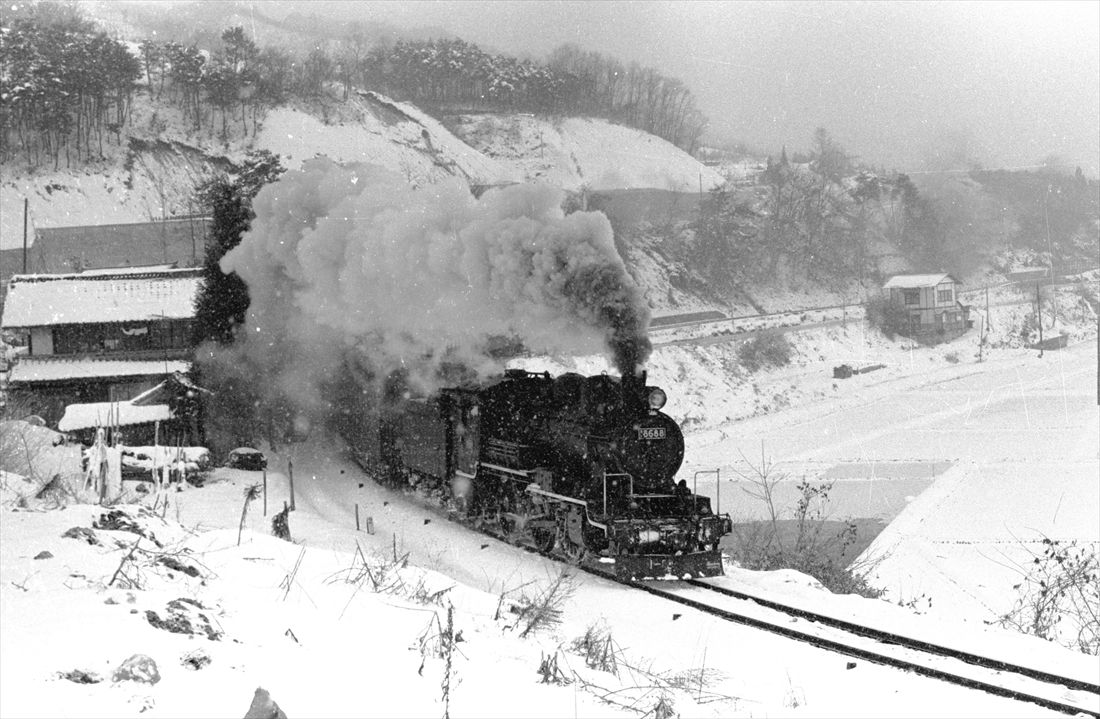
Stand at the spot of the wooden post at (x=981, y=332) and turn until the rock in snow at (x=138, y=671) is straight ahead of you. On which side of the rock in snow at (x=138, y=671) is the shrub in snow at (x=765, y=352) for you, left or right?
right

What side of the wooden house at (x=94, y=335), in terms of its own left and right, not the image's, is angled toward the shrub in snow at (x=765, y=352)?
left

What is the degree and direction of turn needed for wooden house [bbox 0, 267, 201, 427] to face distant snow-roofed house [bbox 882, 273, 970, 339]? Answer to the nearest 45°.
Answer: approximately 90° to its left

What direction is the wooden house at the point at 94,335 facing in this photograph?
toward the camera

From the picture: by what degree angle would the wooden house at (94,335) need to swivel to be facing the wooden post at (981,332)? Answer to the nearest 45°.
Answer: approximately 90° to its left

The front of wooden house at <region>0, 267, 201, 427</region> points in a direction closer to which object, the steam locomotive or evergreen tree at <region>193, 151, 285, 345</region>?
the steam locomotive

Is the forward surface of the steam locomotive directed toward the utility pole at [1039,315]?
no

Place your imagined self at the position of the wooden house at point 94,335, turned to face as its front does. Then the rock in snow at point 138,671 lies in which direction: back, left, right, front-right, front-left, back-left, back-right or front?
front

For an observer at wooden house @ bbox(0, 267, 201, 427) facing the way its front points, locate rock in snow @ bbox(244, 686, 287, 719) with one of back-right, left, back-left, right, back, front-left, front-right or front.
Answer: front

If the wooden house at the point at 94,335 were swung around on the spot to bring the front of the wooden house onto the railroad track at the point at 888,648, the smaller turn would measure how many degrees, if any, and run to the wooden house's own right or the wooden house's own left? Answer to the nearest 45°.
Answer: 0° — it already faces it

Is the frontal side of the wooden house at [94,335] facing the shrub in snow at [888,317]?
no

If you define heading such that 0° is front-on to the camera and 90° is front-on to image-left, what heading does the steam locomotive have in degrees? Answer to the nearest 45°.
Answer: approximately 315°

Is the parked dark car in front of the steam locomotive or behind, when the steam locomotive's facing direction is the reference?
behind

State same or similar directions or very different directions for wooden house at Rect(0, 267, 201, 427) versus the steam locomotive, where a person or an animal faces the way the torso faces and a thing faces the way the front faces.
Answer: same or similar directions

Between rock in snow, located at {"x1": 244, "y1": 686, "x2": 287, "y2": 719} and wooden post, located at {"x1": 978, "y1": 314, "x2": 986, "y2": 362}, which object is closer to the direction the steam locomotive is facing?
the rock in snow

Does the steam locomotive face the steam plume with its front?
no

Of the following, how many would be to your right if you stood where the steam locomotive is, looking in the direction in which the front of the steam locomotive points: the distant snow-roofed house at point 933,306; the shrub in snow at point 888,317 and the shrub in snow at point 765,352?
0

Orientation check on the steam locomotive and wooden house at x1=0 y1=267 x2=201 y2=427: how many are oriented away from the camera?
0
